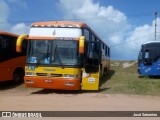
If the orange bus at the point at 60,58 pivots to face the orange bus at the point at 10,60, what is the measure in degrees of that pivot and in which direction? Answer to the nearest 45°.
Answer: approximately 135° to its right

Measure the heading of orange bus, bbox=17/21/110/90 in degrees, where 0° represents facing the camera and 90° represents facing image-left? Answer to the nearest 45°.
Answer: approximately 0°
